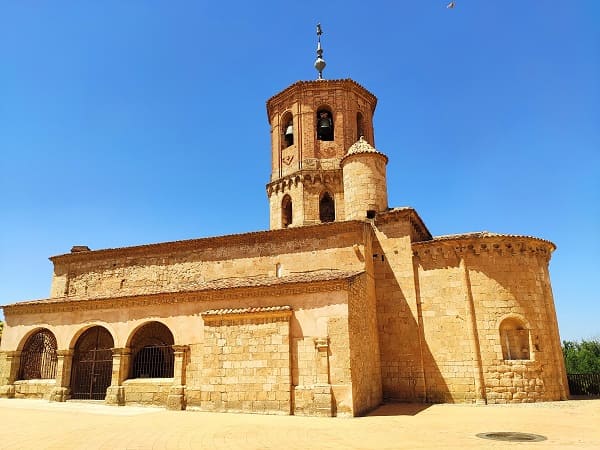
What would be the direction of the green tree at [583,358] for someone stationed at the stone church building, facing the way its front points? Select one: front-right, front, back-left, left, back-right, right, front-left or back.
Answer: back

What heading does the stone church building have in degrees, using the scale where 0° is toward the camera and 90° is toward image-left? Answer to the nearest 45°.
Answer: approximately 45°
